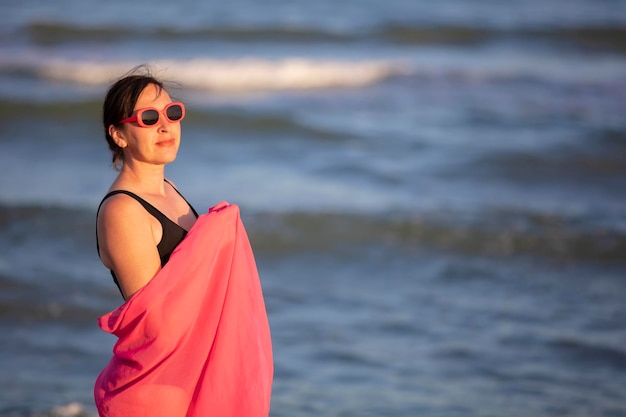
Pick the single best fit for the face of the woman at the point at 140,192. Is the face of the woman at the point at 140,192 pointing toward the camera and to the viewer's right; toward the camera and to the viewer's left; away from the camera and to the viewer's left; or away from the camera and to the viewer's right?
toward the camera and to the viewer's right

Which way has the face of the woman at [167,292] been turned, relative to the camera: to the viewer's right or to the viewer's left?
to the viewer's right

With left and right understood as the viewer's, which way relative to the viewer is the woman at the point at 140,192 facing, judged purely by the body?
facing the viewer and to the right of the viewer
